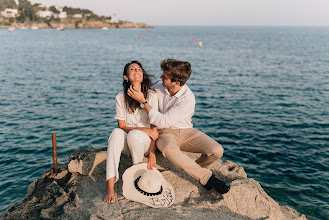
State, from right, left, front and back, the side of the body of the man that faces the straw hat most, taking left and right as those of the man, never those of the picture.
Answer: front

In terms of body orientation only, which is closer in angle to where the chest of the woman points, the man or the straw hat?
the straw hat

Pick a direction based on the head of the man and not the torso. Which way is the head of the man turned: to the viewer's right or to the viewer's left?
to the viewer's left

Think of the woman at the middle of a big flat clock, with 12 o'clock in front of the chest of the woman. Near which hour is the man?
The man is roughly at 9 o'clock from the woman.

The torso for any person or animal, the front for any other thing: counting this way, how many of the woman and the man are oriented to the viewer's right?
0

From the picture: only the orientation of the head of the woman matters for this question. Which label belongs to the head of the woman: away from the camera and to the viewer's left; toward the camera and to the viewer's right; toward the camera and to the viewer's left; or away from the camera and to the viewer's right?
toward the camera and to the viewer's right

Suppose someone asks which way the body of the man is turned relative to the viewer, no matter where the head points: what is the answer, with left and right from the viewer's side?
facing the viewer and to the left of the viewer

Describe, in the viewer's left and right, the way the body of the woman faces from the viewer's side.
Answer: facing the viewer
